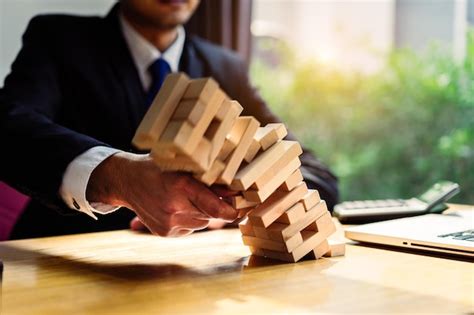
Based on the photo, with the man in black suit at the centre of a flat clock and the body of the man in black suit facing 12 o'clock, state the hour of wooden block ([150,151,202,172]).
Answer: The wooden block is roughly at 1 o'clock from the man in black suit.

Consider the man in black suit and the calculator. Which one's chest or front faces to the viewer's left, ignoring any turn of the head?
the calculator

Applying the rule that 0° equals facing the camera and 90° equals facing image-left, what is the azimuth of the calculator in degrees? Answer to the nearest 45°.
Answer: approximately 90°

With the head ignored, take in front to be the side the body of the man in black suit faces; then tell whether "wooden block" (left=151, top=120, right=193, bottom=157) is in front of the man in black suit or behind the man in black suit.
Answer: in front

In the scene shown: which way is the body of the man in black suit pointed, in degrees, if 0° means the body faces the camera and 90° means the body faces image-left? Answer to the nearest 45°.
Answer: approximately 315°
